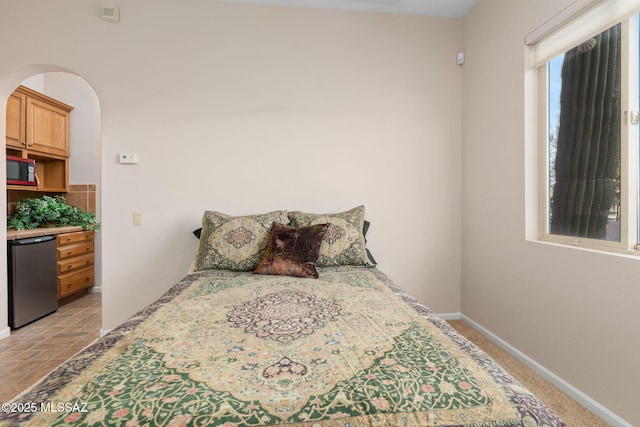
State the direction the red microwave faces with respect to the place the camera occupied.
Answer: facing the viewer and to the right of the viewer

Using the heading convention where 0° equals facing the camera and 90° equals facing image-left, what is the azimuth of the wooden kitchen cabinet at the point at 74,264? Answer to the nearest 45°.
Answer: approximately 315°

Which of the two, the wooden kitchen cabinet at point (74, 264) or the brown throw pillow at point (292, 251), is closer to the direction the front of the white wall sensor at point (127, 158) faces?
the brown throw pillow

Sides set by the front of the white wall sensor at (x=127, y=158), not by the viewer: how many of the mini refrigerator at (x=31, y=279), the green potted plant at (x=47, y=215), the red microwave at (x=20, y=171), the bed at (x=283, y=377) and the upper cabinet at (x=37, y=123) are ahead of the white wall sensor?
1

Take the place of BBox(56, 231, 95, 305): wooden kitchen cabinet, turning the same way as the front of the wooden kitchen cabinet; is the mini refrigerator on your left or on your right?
on your right

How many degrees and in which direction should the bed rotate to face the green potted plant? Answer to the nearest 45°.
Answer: approximately 135° to its right

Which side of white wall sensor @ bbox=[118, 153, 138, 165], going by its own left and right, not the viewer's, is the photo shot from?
front

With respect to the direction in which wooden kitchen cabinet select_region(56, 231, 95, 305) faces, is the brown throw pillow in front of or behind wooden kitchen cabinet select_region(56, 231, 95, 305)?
in front
